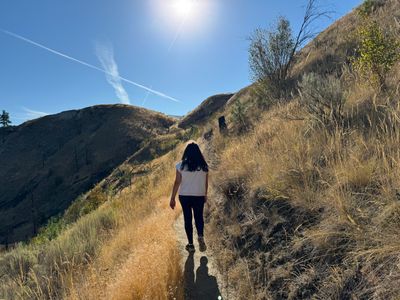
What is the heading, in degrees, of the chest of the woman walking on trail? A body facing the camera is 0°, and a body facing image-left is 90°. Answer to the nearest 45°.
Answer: approximately 180°

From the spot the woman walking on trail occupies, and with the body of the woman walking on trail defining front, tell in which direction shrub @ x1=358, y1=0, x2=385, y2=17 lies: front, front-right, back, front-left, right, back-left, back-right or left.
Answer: front-right

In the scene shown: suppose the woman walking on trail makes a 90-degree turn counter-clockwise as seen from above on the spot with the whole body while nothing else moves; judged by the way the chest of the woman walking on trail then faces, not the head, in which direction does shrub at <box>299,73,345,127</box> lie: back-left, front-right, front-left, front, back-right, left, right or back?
back

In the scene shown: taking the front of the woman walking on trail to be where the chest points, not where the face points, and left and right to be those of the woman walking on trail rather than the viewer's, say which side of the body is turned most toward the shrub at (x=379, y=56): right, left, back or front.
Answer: right

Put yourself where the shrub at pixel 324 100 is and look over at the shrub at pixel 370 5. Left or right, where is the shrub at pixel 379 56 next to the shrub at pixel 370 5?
right

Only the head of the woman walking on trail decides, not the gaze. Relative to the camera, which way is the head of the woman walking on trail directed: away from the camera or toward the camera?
away from the camera
